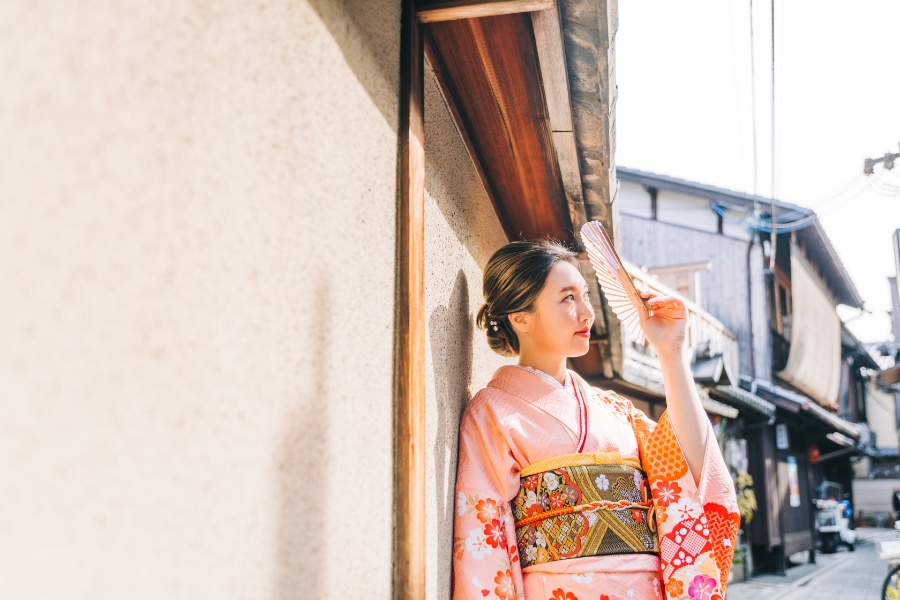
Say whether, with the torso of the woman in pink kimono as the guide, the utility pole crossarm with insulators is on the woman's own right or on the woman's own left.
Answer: on the woman's own left

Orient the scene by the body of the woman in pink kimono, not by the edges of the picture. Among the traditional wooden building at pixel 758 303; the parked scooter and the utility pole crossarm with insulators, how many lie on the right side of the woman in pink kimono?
0

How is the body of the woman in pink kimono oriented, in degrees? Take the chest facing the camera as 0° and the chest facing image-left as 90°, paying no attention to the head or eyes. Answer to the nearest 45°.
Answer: approximately 315°

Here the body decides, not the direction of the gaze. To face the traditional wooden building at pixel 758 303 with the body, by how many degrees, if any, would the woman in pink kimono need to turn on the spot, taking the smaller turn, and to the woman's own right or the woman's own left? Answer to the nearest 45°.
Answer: approximately 135° to the woman's own left

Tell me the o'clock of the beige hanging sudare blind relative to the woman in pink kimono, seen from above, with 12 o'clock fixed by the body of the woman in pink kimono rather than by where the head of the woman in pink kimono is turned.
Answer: The beige hanging sudare blind is roughly at 8 o'clock from the woman in pink kimono.

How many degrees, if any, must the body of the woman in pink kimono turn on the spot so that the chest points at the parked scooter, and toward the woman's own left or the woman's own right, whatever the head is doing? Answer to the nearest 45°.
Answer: approximately 135° to the woman's own left
